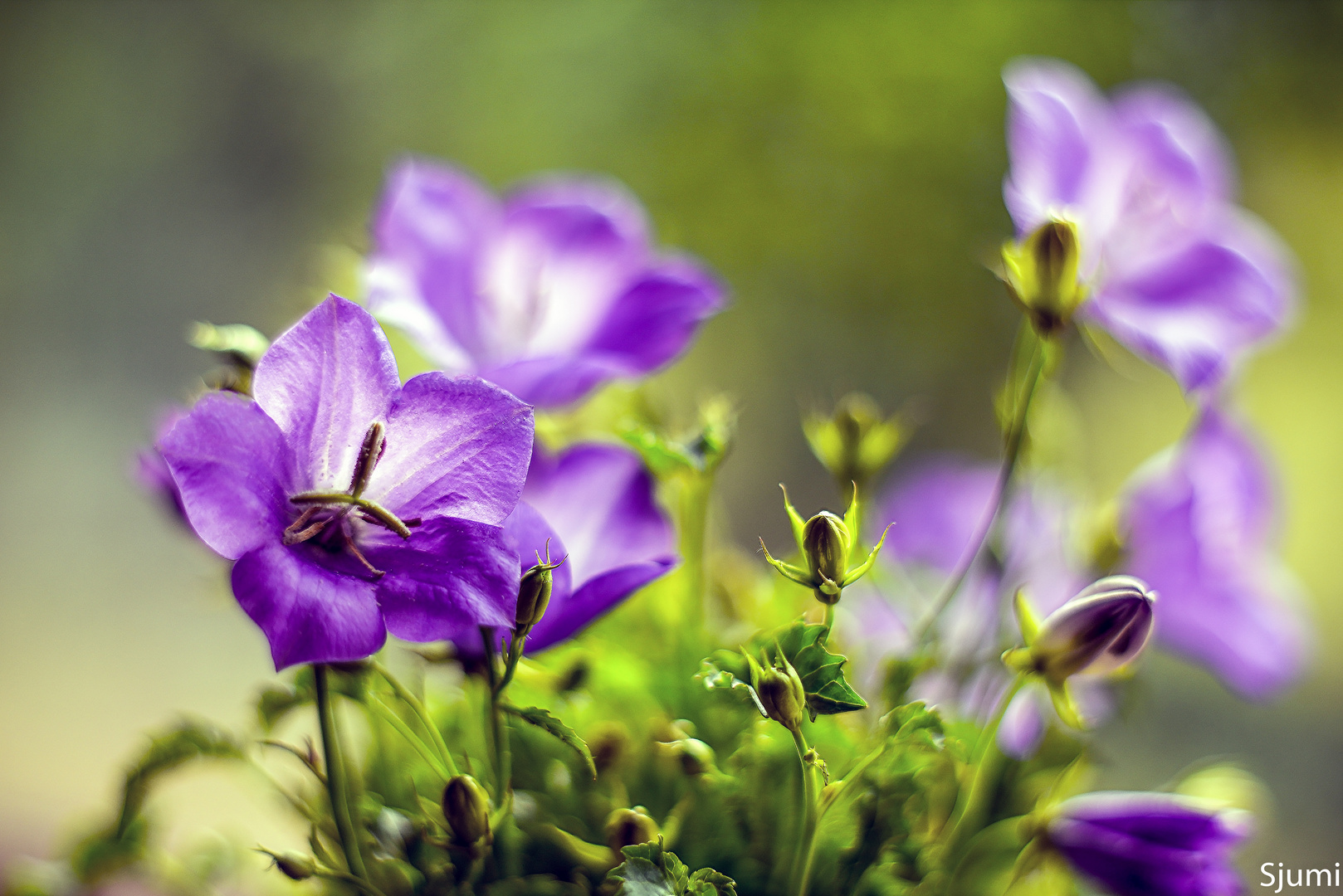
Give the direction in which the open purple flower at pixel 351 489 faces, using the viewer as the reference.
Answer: facing the viewer

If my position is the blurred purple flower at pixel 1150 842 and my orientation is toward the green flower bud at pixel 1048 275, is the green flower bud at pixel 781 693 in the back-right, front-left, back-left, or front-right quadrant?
front-left
